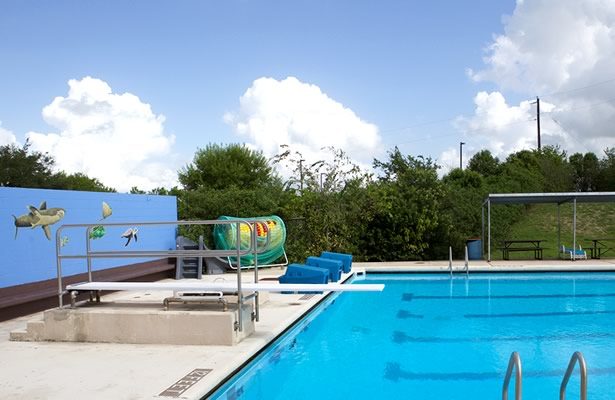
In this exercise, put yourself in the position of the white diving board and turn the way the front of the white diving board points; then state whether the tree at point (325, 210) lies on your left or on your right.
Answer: on your left

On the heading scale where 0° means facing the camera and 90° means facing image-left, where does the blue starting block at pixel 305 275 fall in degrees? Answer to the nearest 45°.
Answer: approximately 270°

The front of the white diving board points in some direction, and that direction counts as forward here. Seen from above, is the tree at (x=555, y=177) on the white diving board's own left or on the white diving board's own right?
on the white diving board's own left

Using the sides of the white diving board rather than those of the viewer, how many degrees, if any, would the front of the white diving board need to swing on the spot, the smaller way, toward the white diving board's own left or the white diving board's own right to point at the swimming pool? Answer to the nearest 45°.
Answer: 0° — it already faces it

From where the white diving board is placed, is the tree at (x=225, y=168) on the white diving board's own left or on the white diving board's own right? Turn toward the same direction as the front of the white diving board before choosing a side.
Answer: on the white diving board's own left

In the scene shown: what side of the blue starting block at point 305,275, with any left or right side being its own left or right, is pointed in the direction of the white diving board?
right

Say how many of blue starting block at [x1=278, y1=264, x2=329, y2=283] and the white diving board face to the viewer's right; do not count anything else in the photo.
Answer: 2

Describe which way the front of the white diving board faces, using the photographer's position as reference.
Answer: facing to the right of the viewer
